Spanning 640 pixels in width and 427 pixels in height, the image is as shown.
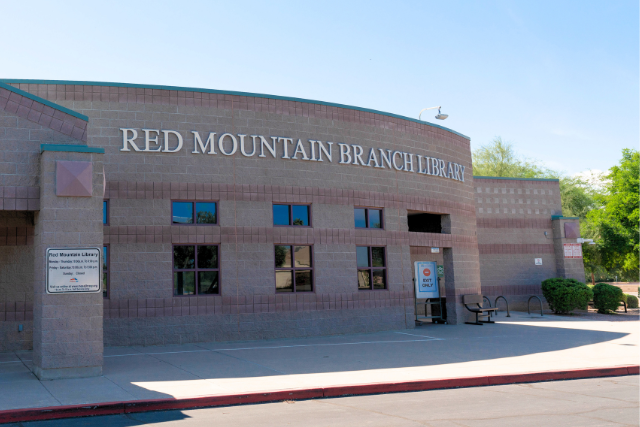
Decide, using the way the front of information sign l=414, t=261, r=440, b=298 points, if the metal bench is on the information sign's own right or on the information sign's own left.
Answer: on the information sign's own left

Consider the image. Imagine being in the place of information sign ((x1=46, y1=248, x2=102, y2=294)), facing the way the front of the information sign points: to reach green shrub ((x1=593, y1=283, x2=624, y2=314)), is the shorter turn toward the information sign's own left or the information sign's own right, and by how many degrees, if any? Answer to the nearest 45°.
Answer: approximately 90° to the information sign's own left

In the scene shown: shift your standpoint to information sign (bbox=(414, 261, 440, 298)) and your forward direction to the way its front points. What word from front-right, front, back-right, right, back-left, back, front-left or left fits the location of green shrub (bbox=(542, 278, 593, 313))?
back-left

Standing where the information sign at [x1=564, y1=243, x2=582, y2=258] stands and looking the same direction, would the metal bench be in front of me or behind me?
in front

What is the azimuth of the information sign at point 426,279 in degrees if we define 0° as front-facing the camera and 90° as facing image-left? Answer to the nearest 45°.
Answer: approximately 0°

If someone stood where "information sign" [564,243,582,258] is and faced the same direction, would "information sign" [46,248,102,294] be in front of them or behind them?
in front

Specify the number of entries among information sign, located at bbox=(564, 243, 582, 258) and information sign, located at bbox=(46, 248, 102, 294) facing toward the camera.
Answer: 2

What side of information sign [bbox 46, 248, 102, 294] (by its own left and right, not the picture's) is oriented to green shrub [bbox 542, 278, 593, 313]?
left

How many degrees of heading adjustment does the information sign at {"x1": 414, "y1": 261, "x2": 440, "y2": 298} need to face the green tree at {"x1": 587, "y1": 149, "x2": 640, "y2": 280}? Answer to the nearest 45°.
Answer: approximately 135° to its left

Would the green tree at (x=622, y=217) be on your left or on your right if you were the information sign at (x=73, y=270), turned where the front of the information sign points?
on your left
